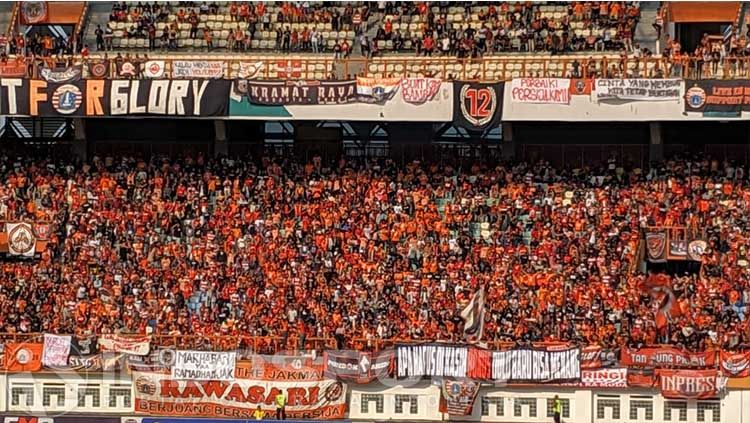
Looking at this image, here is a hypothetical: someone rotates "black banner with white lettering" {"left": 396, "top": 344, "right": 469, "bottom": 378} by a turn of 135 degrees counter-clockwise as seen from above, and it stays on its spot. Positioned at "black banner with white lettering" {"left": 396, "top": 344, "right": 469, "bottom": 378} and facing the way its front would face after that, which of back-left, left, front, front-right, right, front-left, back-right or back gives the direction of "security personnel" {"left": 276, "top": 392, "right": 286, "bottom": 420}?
back-left

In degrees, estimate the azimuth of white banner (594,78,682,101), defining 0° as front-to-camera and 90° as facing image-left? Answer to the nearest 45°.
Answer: approximately 0°

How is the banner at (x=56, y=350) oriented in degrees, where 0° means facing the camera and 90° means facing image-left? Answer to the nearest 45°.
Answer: approximately 0°
